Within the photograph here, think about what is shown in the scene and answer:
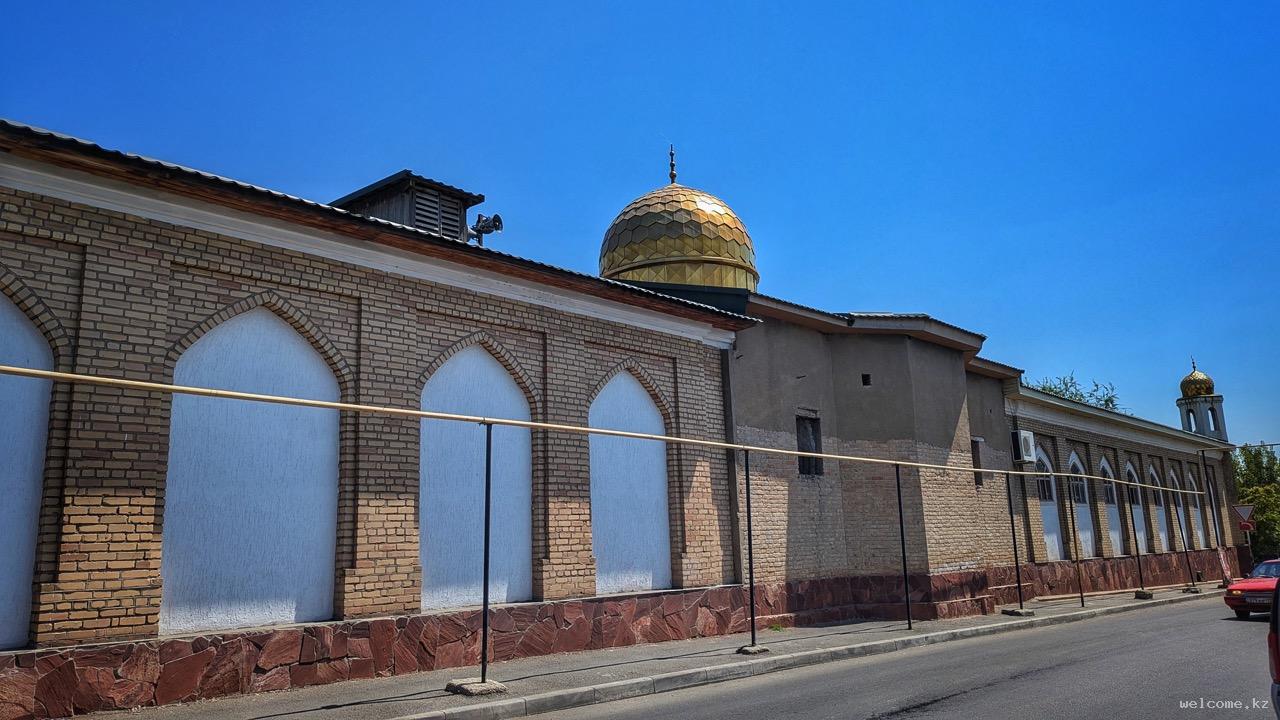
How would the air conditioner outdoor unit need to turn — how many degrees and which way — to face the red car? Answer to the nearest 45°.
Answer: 0° — it already faces it

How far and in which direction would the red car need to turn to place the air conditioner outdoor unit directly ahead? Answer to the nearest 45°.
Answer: approximately 90° to its right

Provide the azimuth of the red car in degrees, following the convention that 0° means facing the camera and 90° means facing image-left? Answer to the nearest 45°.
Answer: approximately 45°

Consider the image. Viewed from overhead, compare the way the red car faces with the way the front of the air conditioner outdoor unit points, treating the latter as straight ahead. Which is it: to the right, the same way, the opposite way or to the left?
to the right

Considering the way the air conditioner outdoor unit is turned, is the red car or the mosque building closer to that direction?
the red car
